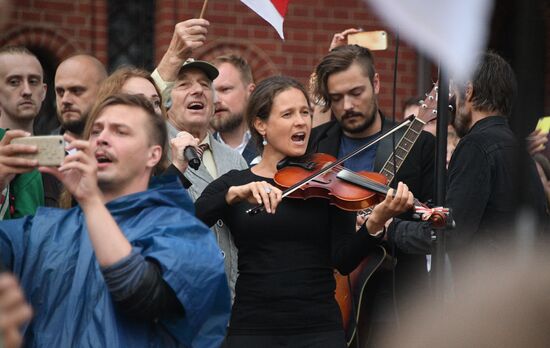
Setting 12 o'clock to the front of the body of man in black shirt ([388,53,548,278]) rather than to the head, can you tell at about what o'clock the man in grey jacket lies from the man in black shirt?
The man in grey jacket is roughly at 11 o'clock from the man in black shirt.

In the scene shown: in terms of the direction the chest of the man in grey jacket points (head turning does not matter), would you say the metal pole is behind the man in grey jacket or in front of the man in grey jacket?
in front

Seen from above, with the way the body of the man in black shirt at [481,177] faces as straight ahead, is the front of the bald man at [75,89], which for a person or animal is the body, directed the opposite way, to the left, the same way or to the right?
to the left

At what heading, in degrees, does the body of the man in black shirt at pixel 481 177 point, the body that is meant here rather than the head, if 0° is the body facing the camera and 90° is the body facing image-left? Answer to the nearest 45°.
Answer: approximately 135°

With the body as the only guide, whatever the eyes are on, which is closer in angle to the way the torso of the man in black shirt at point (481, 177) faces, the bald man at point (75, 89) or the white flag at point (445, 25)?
the bald man

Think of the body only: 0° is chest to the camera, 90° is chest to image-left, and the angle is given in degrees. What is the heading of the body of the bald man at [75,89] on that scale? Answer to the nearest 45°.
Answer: approximately 45°

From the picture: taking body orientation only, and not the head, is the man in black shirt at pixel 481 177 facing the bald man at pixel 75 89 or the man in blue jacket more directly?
the bald man

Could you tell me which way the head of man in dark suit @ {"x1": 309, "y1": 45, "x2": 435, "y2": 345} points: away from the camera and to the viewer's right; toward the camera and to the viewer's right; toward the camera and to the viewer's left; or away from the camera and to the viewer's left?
toward the camera and to the viewer's left

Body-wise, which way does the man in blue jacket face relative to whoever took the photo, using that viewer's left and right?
facing the viewer and to the left of the viewer

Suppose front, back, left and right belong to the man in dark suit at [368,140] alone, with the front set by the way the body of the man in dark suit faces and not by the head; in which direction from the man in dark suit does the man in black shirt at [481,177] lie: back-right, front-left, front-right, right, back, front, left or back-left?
left

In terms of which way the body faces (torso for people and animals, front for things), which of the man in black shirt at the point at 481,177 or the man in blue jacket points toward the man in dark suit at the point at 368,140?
the man in black shirt

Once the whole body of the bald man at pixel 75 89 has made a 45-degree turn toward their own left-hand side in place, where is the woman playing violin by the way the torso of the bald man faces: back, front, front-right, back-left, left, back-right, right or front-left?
front-left

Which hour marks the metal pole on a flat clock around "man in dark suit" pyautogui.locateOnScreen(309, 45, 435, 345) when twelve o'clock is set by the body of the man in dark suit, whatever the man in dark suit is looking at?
The metal pole is roughly at 10 o'clock from the man in dark suit.
